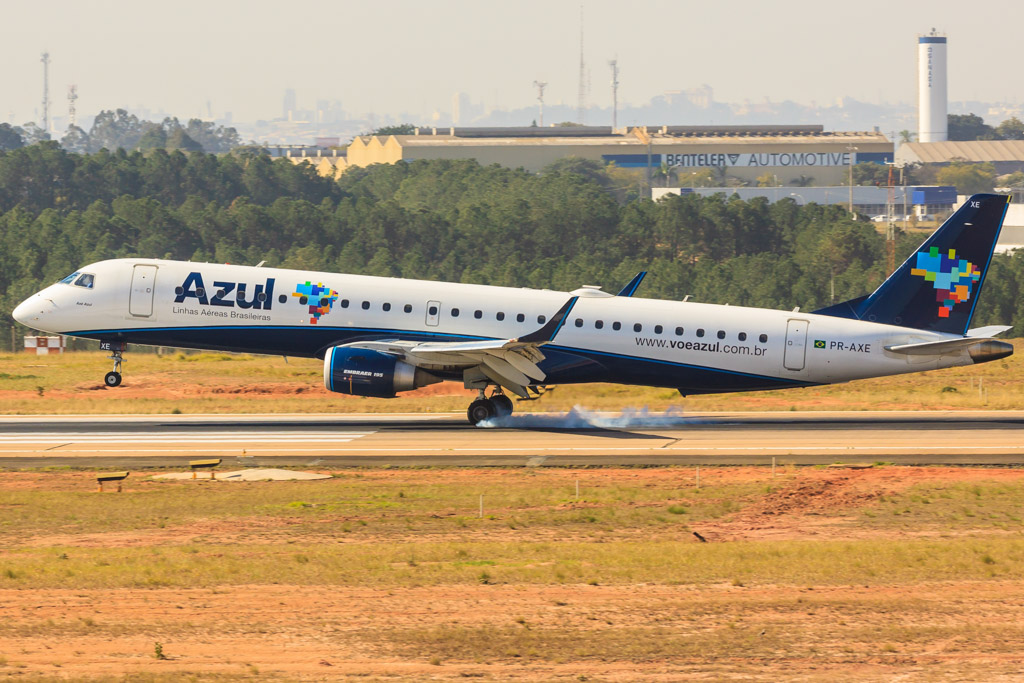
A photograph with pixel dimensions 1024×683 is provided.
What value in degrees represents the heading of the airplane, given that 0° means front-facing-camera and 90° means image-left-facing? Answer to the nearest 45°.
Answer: approximately 90°

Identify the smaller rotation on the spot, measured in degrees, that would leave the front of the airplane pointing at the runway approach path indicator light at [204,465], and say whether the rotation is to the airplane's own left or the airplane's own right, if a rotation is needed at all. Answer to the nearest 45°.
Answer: approximately 45° to the airplane's own left
